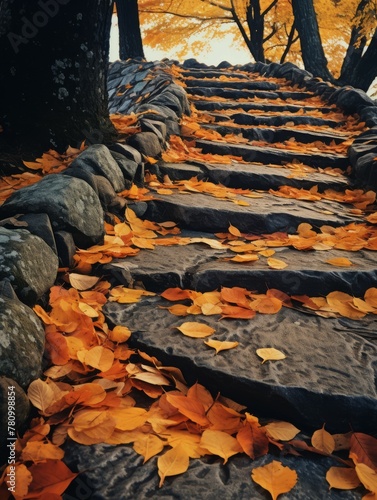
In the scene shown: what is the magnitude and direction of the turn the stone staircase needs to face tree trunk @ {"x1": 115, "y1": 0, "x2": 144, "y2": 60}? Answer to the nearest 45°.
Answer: approximately 180°

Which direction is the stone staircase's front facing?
toward the camera

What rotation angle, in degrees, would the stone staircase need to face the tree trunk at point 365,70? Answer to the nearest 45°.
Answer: approximately 180°

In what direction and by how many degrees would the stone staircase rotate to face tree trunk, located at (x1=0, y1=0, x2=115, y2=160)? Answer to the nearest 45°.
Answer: approximately 135° to its right

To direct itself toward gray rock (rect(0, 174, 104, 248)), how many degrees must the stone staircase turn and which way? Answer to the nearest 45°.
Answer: approximately 135° to its right

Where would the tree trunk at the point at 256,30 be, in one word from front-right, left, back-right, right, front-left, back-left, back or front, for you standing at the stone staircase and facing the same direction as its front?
back

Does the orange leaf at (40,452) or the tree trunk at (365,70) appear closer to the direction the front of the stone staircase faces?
the orange leaf
